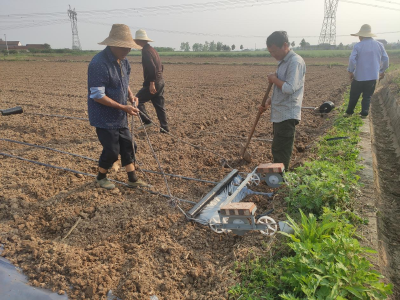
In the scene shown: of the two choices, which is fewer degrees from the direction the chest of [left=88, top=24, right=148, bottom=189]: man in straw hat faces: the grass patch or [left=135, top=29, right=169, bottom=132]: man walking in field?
the grass patch

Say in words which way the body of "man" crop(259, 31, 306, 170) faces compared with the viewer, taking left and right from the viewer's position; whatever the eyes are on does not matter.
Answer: facing to the left of the viewer

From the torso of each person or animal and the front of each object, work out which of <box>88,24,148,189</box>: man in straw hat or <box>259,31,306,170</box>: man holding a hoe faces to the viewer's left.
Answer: the man holding a hoe

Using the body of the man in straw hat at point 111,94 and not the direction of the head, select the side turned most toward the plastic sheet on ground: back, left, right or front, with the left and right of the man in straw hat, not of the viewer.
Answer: right

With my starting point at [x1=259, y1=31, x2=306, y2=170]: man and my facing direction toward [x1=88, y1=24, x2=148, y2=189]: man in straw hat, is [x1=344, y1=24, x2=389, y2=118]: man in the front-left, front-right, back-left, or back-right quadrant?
back-right

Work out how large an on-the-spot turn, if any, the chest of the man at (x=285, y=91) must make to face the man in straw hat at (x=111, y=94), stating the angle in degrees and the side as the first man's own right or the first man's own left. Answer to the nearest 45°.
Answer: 0° — they already face them

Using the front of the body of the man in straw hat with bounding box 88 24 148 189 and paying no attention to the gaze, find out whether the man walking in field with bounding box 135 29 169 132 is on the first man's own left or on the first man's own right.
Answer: on the first man's own left

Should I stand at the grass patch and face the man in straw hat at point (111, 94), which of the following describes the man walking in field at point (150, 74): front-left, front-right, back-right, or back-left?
front-right

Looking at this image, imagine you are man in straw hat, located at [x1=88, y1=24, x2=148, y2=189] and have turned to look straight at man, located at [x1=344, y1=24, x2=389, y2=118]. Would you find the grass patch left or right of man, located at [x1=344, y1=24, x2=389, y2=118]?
right

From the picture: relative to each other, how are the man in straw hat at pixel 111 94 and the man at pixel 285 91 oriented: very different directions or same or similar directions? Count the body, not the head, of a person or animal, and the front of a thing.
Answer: very different directions

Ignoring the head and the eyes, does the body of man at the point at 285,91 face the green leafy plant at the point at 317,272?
no

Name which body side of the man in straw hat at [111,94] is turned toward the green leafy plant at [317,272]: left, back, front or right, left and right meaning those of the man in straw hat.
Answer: front

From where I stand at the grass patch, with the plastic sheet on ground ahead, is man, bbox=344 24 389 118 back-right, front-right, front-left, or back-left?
back-right

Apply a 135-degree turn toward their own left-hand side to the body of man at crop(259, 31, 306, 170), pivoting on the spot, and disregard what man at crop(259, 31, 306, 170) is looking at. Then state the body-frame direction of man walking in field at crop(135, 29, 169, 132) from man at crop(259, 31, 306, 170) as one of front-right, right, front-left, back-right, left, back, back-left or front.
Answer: back

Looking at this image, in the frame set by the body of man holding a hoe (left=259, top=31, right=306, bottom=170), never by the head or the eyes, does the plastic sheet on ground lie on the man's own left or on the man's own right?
on the man's own left

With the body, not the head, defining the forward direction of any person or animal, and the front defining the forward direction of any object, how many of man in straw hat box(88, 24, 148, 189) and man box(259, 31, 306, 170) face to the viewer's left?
1
